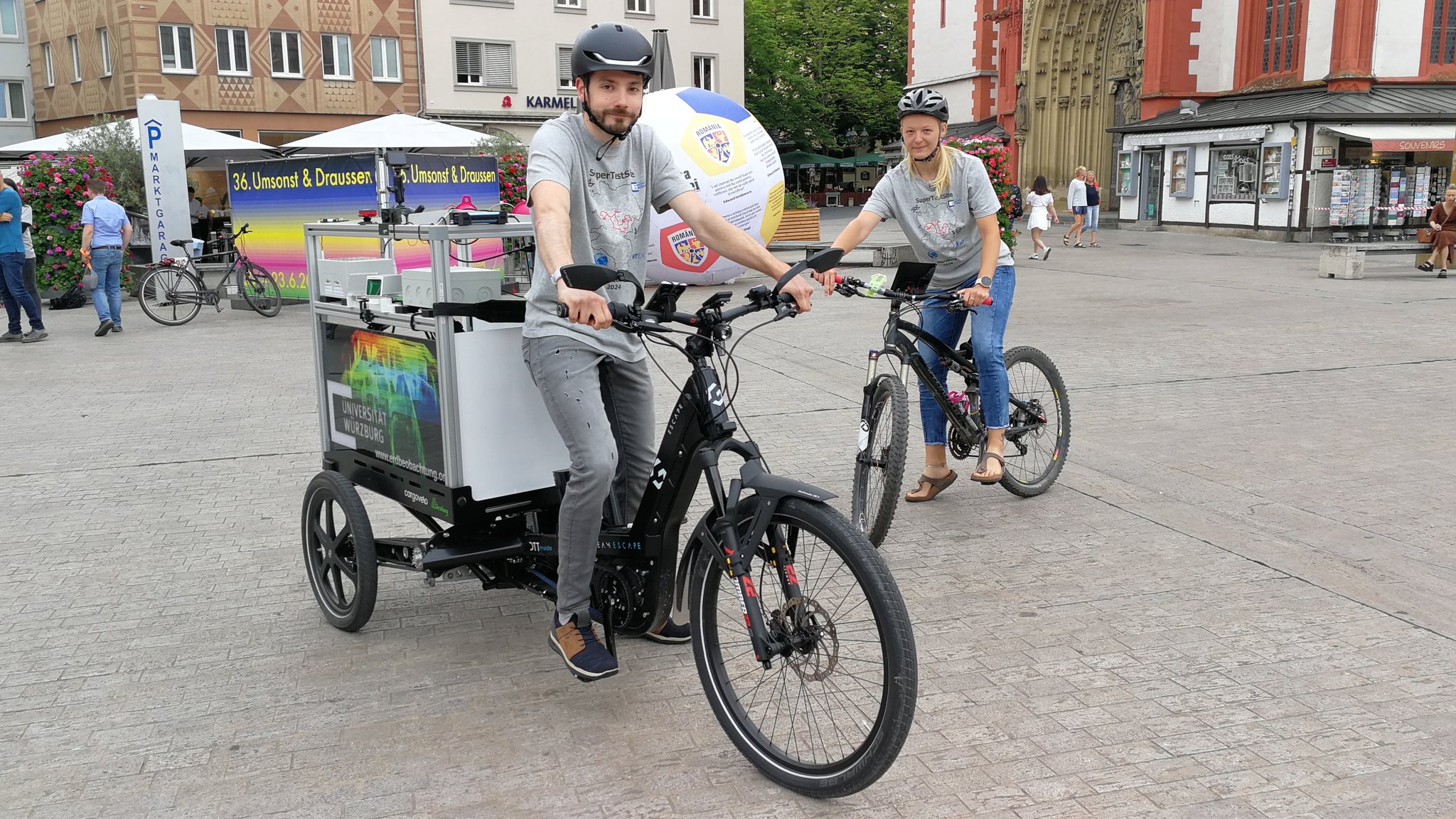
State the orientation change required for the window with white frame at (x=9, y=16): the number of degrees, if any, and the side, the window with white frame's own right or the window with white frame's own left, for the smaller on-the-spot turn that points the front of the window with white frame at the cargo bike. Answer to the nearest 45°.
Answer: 0° — it already faces it

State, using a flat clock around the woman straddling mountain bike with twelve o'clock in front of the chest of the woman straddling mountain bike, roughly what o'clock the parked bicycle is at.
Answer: The parked bicycle is roughly at 3 o'clock from the woman straddling mountain bike.

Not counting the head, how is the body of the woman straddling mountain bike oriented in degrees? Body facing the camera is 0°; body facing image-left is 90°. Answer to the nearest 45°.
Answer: approximately 45°

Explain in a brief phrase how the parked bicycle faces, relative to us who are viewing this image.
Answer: facing to the right of the viewer

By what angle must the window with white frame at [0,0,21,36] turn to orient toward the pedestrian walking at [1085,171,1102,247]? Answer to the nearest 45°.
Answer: approximately 45° to its left
